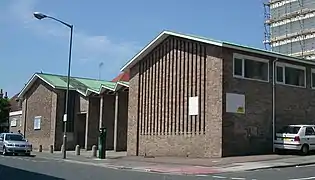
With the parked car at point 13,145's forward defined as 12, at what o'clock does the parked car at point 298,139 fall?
the parked car at point 298,139 is roughly at 12 o'clock from the parked car at point 13,145.

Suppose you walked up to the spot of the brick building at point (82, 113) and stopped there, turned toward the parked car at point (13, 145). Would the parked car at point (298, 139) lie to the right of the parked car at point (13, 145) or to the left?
left

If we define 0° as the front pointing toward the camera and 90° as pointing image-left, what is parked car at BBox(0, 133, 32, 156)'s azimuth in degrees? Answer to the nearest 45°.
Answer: approximately 315°

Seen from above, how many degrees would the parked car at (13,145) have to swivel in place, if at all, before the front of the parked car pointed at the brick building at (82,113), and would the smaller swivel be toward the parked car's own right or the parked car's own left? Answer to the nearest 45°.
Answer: approximately 90° to the parked car's own left

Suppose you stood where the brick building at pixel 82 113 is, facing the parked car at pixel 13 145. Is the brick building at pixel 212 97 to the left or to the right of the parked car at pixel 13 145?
left

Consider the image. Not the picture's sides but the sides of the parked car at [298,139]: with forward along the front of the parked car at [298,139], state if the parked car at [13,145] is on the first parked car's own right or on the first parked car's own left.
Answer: on the first parked car's own left
